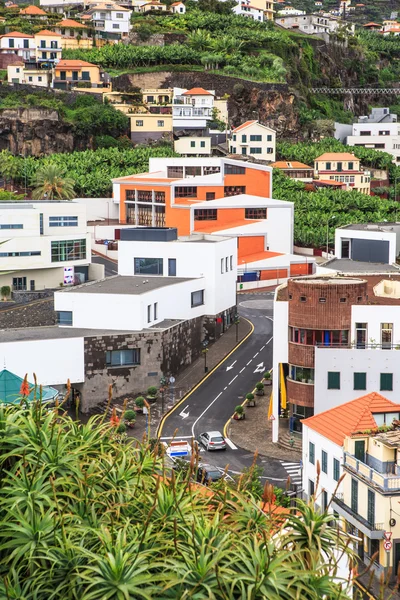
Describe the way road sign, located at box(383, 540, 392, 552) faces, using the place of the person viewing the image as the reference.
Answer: facing the viewer
